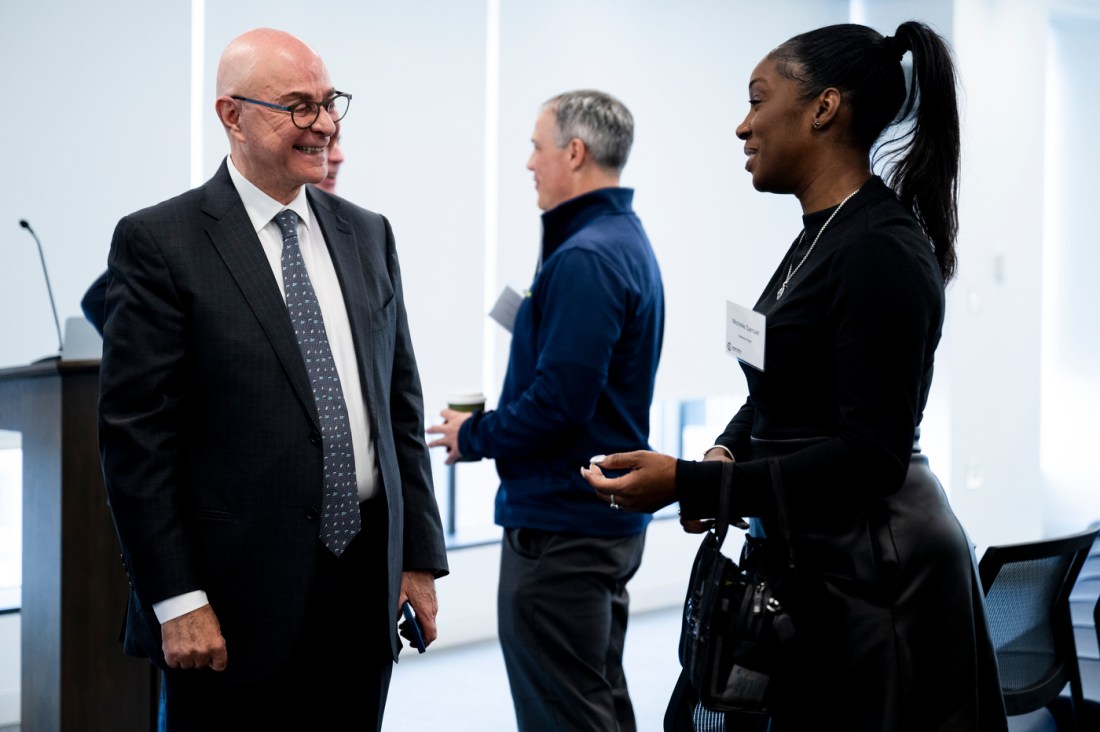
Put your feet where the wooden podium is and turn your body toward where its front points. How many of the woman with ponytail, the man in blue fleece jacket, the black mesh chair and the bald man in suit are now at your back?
0

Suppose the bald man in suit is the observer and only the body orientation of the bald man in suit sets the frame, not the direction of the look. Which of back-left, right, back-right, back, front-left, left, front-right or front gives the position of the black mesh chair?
front-left

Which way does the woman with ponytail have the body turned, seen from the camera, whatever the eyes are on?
to the viewer's left

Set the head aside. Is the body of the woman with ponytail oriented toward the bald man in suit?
yes

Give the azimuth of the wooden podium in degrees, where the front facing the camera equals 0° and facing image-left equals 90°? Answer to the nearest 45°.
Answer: approximately 315°

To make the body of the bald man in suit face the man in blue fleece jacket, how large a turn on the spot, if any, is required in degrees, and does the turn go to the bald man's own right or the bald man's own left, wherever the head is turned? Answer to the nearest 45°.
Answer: approximately 90° to the bald man's own left

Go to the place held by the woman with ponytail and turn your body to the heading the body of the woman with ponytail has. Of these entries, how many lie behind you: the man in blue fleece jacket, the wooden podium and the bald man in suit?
0

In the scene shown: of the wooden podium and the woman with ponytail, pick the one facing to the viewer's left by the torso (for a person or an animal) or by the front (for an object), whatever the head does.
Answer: the woman with ponytail

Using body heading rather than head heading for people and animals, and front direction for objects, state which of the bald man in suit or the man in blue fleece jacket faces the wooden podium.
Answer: the man in blue fleece jacket

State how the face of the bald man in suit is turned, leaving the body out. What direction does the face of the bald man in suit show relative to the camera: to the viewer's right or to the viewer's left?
to the viewer's right

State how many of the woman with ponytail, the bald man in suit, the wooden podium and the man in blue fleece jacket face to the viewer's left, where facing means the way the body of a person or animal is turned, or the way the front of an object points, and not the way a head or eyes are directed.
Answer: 2

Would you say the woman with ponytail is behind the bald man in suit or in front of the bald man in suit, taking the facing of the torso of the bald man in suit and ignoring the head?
in front

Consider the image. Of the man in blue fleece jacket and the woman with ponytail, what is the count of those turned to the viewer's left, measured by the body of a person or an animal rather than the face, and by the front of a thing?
2

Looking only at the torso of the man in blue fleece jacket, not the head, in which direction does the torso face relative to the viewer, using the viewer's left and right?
facing to the left of the viewer

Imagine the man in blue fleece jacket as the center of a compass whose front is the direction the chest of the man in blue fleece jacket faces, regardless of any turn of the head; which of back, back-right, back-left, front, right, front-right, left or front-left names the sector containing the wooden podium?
front
